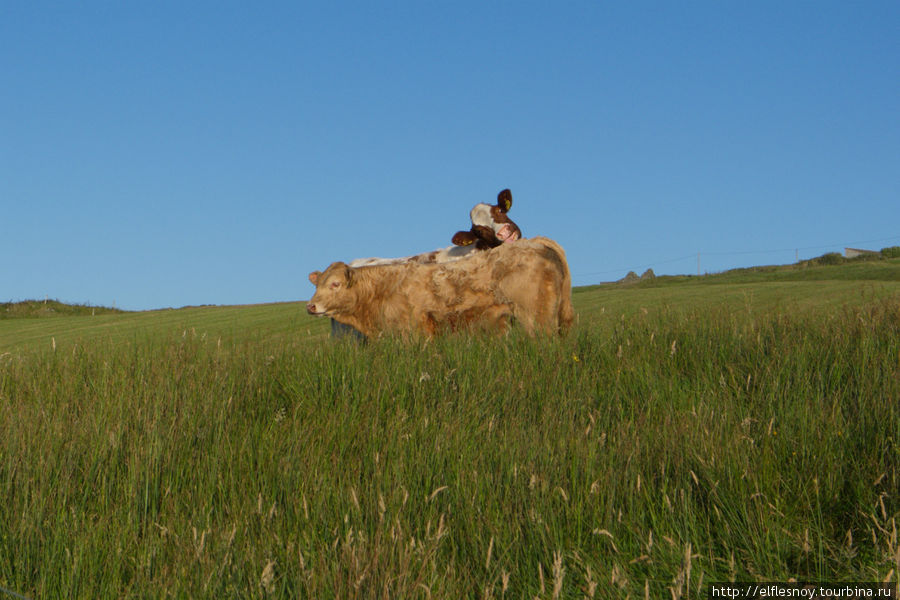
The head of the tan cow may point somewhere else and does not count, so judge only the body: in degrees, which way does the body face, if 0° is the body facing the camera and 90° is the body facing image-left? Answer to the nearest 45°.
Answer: approximately 90°
